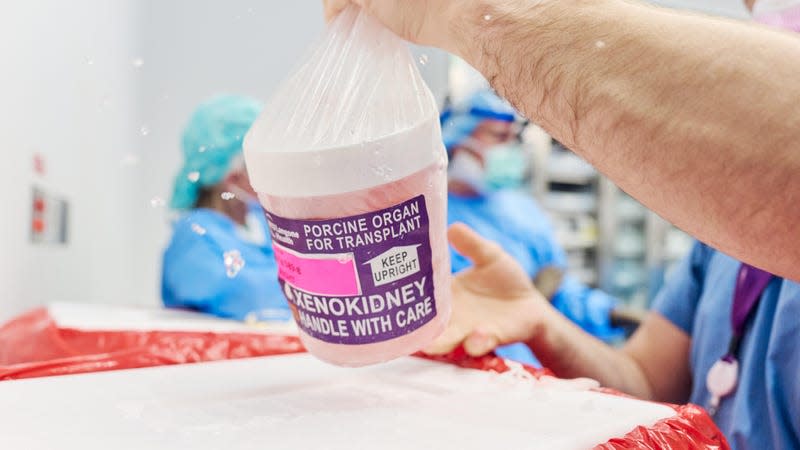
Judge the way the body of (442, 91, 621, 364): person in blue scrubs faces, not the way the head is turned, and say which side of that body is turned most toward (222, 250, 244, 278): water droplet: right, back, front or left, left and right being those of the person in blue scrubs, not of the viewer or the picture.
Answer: right

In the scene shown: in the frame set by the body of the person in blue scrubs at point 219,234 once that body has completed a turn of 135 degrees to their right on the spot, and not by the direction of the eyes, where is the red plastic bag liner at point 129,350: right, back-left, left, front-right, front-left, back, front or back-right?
front-left

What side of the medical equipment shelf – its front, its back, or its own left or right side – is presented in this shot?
front

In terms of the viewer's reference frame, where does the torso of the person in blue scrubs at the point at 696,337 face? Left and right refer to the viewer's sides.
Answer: facing the viewer and to the left of the viewer

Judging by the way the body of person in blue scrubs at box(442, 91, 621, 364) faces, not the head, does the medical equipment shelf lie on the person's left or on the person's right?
on the person's left

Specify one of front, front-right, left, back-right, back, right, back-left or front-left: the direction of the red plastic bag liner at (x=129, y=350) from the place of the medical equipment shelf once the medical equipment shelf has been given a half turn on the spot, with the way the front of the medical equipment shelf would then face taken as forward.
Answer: back

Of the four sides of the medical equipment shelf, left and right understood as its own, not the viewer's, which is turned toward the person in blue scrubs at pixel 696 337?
front

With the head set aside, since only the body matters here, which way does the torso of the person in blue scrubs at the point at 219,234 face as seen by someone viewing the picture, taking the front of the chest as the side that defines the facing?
to the viewer's right

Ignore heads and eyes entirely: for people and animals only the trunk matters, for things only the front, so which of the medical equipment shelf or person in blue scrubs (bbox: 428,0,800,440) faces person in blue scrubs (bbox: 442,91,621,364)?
the medical equipment shelf
